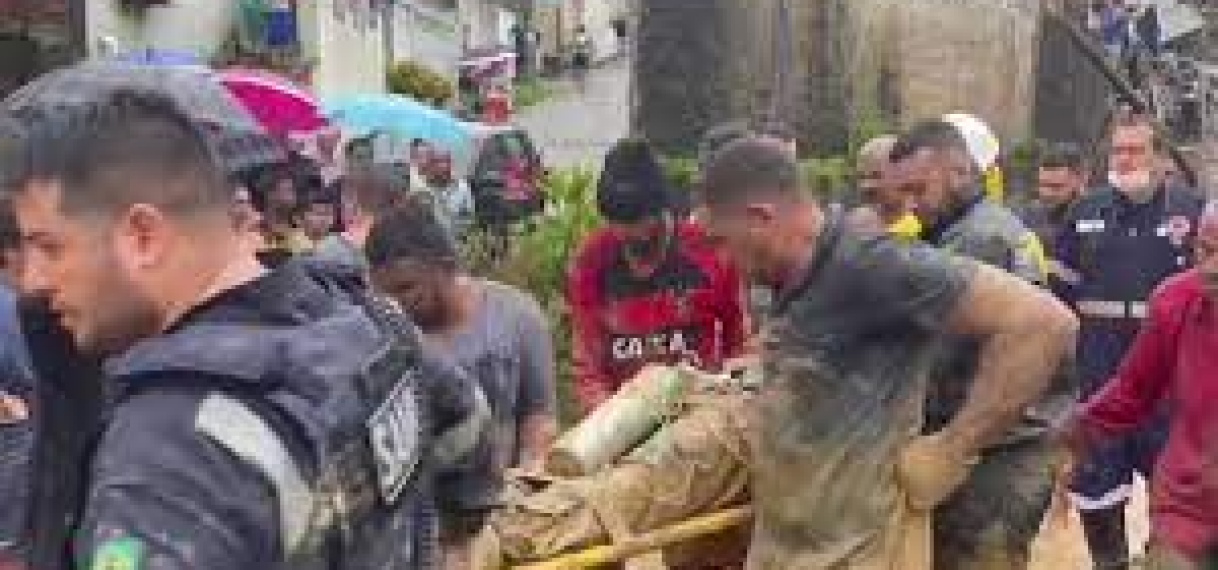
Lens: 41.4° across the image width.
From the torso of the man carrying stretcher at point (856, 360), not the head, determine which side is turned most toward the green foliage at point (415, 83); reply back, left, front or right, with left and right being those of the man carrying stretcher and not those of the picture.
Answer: right

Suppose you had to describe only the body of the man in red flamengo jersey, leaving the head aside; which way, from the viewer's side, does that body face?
toward the camera

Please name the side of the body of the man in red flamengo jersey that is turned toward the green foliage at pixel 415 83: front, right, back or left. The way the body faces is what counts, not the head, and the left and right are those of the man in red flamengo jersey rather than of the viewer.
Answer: back

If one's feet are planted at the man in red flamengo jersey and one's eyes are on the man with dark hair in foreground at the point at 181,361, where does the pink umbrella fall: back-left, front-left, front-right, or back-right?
front-right

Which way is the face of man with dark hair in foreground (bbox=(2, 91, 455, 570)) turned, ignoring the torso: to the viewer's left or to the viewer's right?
to the viewer's left

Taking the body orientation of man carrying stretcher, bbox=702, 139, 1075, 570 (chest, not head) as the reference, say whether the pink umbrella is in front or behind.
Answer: in front

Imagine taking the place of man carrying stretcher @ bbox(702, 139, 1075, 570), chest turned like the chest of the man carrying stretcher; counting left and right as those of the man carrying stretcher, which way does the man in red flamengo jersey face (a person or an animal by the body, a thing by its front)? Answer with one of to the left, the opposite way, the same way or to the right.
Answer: to the left

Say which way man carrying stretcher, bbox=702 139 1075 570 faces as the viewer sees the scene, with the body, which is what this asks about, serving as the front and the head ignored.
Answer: to the viewer's left

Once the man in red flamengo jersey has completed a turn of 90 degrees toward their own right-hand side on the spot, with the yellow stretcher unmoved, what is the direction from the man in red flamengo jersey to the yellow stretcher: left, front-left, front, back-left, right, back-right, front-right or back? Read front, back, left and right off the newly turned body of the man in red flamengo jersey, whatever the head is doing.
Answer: left

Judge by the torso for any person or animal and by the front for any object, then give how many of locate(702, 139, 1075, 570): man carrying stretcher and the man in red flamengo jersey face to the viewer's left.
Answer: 1

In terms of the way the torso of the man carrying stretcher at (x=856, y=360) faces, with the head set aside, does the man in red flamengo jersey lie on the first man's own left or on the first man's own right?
on the first man's own right

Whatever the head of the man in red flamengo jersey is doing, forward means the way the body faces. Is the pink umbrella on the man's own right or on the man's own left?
on the man's own right
